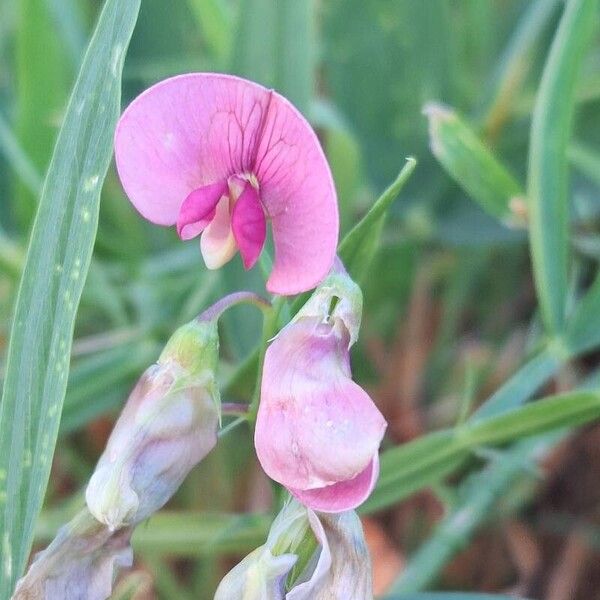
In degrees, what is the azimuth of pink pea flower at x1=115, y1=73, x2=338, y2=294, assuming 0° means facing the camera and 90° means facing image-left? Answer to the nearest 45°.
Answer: approximately 0°
